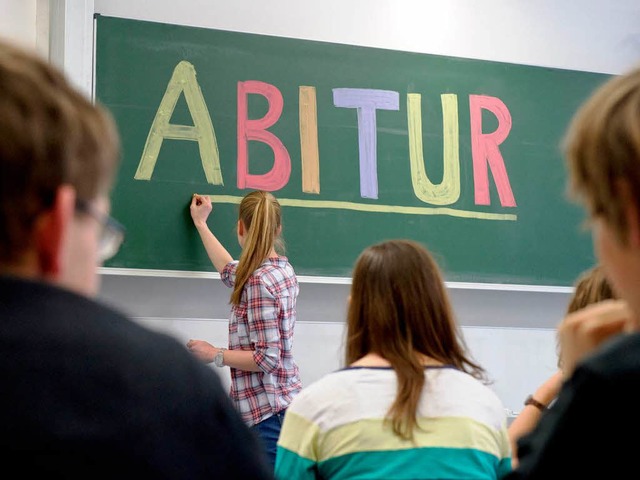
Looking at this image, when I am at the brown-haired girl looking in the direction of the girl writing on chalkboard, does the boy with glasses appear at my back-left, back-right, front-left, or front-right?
back-left

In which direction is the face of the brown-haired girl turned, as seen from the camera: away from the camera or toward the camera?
away from the camera

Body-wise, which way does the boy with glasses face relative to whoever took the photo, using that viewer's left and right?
facing away from the viewer and to the right of the viewer

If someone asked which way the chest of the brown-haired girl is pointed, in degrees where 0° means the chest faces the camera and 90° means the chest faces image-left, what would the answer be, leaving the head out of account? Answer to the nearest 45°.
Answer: approximately 180°

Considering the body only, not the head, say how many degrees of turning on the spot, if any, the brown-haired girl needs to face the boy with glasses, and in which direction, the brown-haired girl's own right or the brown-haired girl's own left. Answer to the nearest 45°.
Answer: approximately 180°

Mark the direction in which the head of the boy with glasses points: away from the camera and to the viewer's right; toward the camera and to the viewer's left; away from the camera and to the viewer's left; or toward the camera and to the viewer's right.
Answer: away from the camera and to the viewer's right

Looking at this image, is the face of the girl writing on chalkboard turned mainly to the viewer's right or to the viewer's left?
to the viewer's left
